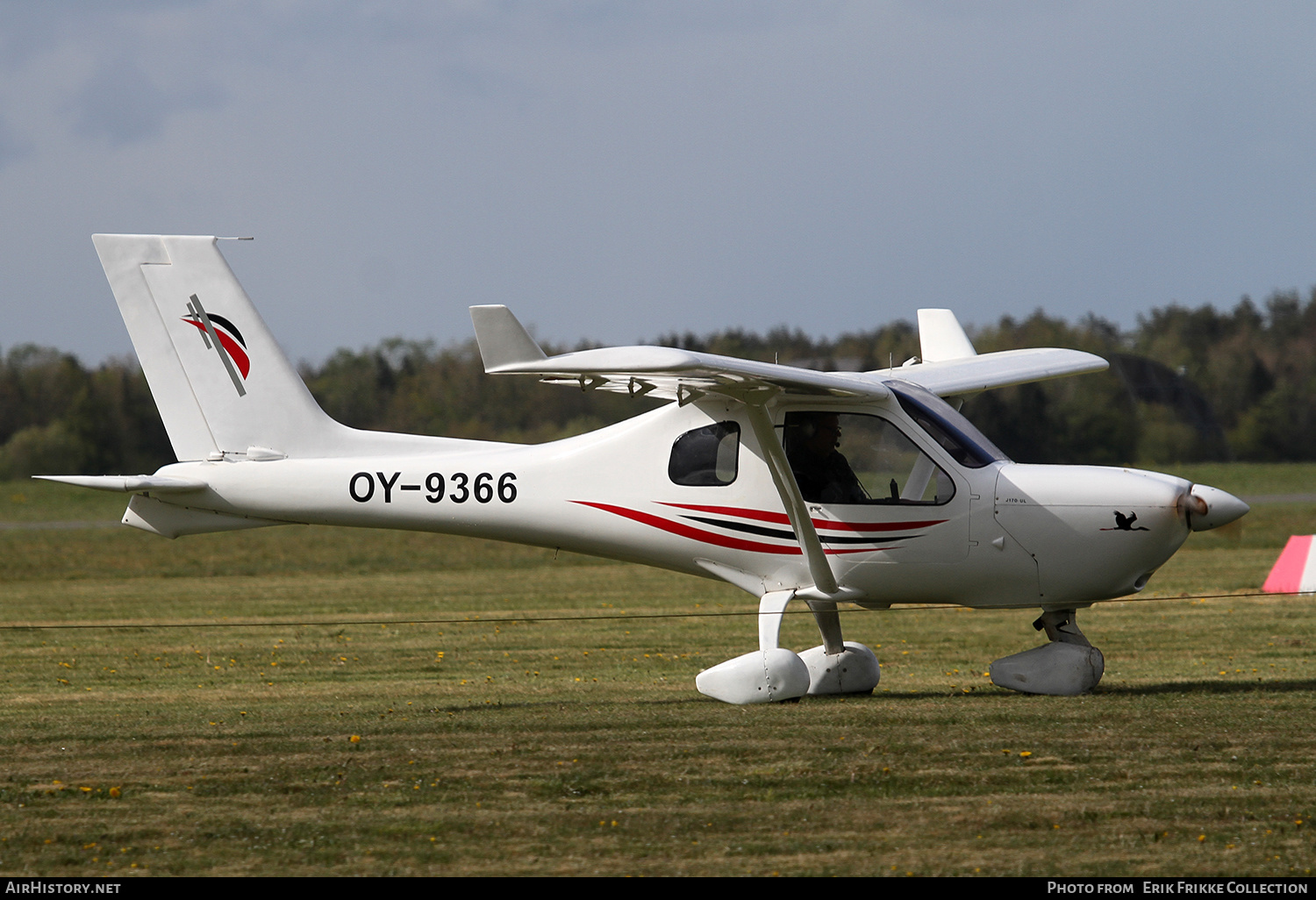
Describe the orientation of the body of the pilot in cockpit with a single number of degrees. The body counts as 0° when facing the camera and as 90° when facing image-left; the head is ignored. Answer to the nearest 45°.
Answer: approximately 270°

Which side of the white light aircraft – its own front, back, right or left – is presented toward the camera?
right
